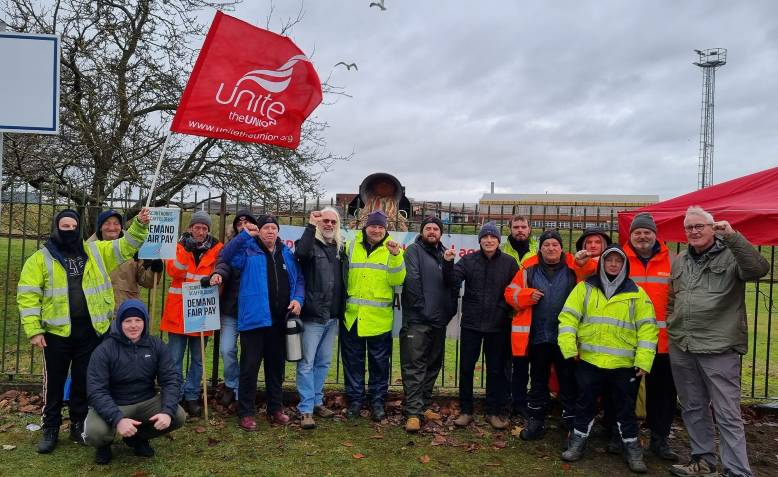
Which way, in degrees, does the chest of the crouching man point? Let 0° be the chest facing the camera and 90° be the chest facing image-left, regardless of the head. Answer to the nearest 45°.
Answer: approximately 0°

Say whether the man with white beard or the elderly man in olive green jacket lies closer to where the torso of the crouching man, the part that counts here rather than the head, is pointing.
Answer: the elderly man in olive green jacket

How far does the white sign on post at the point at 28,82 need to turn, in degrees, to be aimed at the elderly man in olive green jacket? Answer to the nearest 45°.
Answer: approximately 45° to its left

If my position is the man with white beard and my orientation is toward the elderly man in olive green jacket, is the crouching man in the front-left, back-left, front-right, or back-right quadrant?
back-right

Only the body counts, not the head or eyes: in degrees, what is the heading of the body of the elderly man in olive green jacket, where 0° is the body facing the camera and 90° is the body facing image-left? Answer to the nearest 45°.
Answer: approximately 45°

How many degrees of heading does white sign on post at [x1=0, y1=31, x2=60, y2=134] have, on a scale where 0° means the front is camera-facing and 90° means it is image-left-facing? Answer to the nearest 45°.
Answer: approximately 0°
